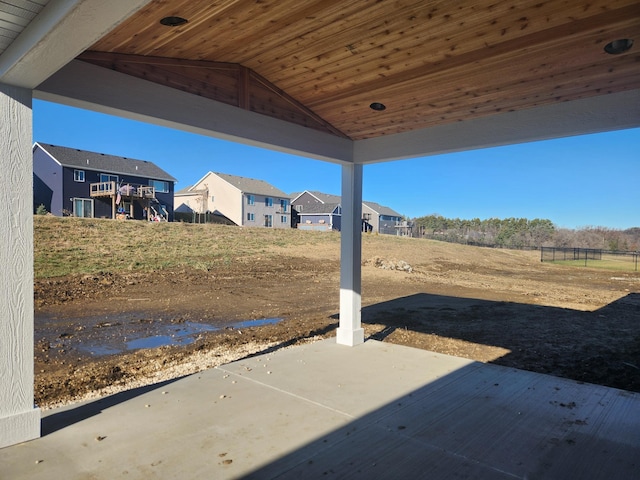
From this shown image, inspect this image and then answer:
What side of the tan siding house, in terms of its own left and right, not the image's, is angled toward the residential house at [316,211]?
right

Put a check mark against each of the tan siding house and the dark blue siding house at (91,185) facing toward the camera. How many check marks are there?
0

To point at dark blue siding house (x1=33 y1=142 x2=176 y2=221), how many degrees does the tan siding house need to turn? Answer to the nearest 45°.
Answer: approximately 90° to its left

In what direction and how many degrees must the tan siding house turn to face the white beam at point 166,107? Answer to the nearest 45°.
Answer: approximately 135° to its left

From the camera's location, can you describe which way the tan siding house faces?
facing away from the viewer and to the left of the viewer

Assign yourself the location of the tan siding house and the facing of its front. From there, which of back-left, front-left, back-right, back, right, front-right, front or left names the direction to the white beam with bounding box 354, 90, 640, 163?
back-left

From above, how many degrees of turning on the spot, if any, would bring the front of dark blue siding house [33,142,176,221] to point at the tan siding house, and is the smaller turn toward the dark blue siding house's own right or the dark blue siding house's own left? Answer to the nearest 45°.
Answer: approximately 90° to the dark blue siding house's own right

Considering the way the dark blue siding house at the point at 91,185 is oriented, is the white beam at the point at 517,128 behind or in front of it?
behind

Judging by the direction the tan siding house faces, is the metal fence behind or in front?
behind

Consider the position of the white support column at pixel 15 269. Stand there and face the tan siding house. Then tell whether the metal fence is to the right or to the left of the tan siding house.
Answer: right

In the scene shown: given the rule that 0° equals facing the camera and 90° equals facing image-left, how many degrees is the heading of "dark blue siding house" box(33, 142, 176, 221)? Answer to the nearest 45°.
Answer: approximately 135°
